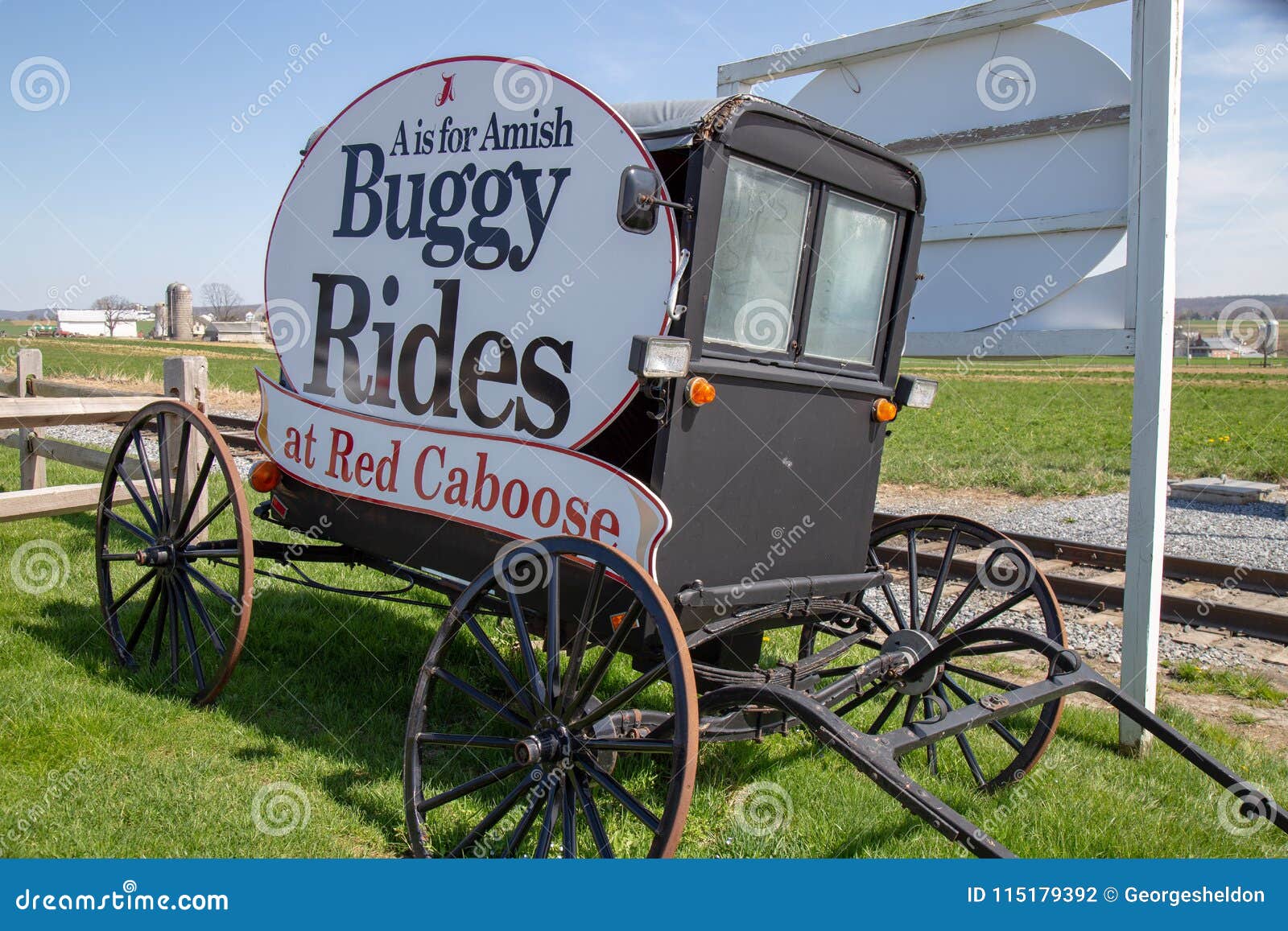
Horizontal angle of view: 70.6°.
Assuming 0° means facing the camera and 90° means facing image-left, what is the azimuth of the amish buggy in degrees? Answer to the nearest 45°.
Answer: approximately 315°

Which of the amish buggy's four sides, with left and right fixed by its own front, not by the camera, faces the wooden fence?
back

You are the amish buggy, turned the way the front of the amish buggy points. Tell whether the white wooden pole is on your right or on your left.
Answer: on your left

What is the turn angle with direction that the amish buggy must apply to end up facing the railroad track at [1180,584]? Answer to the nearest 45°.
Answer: approximately 90° to its left

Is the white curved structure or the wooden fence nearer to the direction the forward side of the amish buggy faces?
the white curved structure

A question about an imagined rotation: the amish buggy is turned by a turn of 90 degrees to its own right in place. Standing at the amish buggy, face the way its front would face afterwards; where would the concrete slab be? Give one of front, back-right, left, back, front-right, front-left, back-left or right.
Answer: back

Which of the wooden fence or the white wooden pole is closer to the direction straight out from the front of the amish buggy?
the white wooden pole
